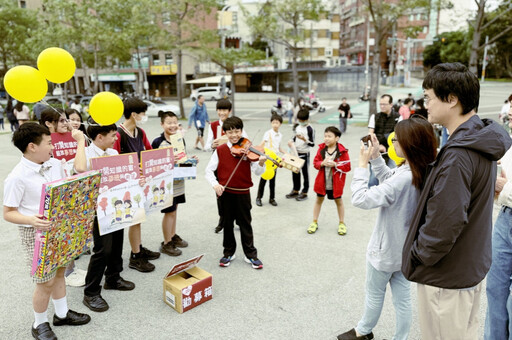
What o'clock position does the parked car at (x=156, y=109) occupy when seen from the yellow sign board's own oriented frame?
The parked car is roughly at 12 o'clock from the yellow sign board.

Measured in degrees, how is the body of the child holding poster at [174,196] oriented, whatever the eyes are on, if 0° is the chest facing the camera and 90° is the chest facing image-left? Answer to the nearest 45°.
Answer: approximately 315°

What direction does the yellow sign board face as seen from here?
toward the camera

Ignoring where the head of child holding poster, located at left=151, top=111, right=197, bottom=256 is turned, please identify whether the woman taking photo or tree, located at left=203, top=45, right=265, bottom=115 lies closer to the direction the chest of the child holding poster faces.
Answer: the woman taking photo

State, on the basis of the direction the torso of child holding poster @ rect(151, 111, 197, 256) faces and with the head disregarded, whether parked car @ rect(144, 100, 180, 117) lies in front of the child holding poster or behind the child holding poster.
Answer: behind

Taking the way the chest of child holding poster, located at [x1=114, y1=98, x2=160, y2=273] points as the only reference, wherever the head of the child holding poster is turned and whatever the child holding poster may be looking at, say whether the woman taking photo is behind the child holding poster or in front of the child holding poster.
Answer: in front

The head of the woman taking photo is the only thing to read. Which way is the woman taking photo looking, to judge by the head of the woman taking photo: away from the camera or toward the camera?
away from the camera

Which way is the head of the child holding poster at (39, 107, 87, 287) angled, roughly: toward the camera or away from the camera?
toward the camera

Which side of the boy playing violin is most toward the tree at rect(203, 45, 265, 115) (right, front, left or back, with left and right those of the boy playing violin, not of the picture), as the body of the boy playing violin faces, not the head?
back

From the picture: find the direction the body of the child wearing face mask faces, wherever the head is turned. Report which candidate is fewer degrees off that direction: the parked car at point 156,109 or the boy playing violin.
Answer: the boy playing violin

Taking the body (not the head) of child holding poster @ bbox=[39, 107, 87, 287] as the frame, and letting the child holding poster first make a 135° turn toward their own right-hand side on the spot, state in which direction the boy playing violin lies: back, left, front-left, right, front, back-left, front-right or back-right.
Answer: back-left

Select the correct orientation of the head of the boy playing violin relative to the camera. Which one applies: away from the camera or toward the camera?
toward the camera

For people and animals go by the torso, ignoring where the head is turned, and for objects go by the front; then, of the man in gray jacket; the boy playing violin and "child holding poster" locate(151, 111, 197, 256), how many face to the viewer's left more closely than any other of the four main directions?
1

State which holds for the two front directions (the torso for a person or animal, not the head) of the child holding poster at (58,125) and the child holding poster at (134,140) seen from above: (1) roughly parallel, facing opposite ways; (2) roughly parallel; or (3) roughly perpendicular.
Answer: roughly parallel

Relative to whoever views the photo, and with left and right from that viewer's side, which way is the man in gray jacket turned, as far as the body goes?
facing to the left of the viewer

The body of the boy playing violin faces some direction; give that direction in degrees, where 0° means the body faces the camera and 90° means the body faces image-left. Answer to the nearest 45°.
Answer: approximately 0°

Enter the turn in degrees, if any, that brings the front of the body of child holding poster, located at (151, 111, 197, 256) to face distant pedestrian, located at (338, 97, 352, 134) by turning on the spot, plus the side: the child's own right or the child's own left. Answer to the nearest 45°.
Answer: approximately 90° to the child's own left
